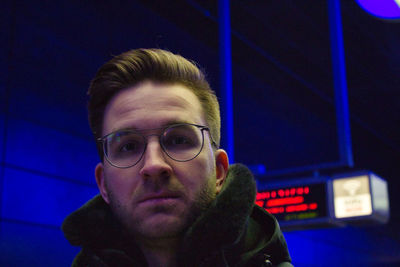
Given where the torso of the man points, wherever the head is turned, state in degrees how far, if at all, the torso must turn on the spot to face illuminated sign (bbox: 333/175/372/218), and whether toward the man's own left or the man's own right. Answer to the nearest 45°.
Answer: approximately 180°

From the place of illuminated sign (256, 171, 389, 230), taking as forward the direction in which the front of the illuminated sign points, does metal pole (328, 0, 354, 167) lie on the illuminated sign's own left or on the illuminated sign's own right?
on the illuminated sign's own left

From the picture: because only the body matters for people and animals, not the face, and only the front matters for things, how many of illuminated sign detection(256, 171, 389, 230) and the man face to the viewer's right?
0

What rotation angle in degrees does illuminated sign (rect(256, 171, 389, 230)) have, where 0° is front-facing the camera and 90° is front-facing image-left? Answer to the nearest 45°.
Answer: approximately 45°

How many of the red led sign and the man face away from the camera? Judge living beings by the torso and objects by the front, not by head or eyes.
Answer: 0

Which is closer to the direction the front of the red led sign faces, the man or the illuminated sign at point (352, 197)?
the man

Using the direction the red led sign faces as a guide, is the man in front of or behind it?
in front

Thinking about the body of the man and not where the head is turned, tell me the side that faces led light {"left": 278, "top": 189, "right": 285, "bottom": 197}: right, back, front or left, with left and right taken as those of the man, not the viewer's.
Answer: back
